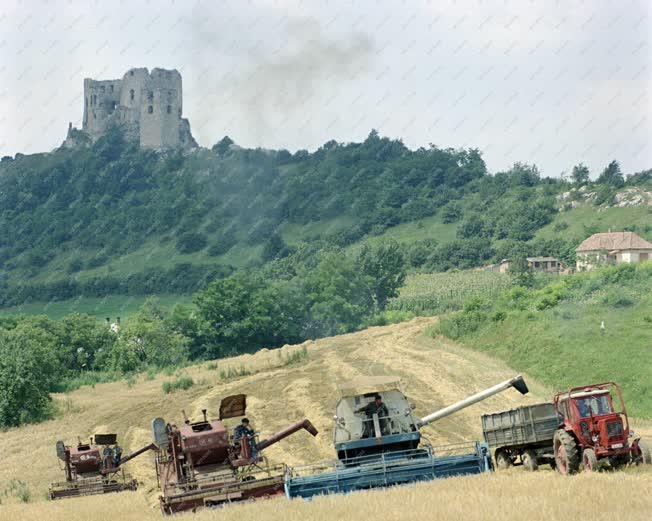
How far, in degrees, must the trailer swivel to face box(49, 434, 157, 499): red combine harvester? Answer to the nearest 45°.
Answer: approximately 180°

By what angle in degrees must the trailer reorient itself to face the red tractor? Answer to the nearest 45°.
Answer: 0° — it already faces it

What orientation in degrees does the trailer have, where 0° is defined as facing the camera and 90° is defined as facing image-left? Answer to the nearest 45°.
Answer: approximately 315°

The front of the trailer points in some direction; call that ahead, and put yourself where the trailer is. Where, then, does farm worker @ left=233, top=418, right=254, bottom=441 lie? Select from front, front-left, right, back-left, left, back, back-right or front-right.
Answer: back-right

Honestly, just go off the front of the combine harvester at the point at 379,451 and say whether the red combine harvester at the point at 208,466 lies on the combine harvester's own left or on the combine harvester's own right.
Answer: on the combine harvester's own right

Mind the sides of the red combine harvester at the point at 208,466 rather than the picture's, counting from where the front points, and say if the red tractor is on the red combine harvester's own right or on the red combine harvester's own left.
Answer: on the red combine harvester's own left

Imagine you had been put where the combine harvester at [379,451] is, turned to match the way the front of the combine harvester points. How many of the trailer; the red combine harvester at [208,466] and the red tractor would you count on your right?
1

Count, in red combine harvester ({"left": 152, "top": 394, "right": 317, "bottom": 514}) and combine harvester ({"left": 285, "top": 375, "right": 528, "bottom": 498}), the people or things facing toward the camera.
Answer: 2

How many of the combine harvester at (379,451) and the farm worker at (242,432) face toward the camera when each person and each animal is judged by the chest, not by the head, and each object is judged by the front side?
2

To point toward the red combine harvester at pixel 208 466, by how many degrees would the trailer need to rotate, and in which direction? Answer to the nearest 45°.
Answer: approximately 135° to its right
